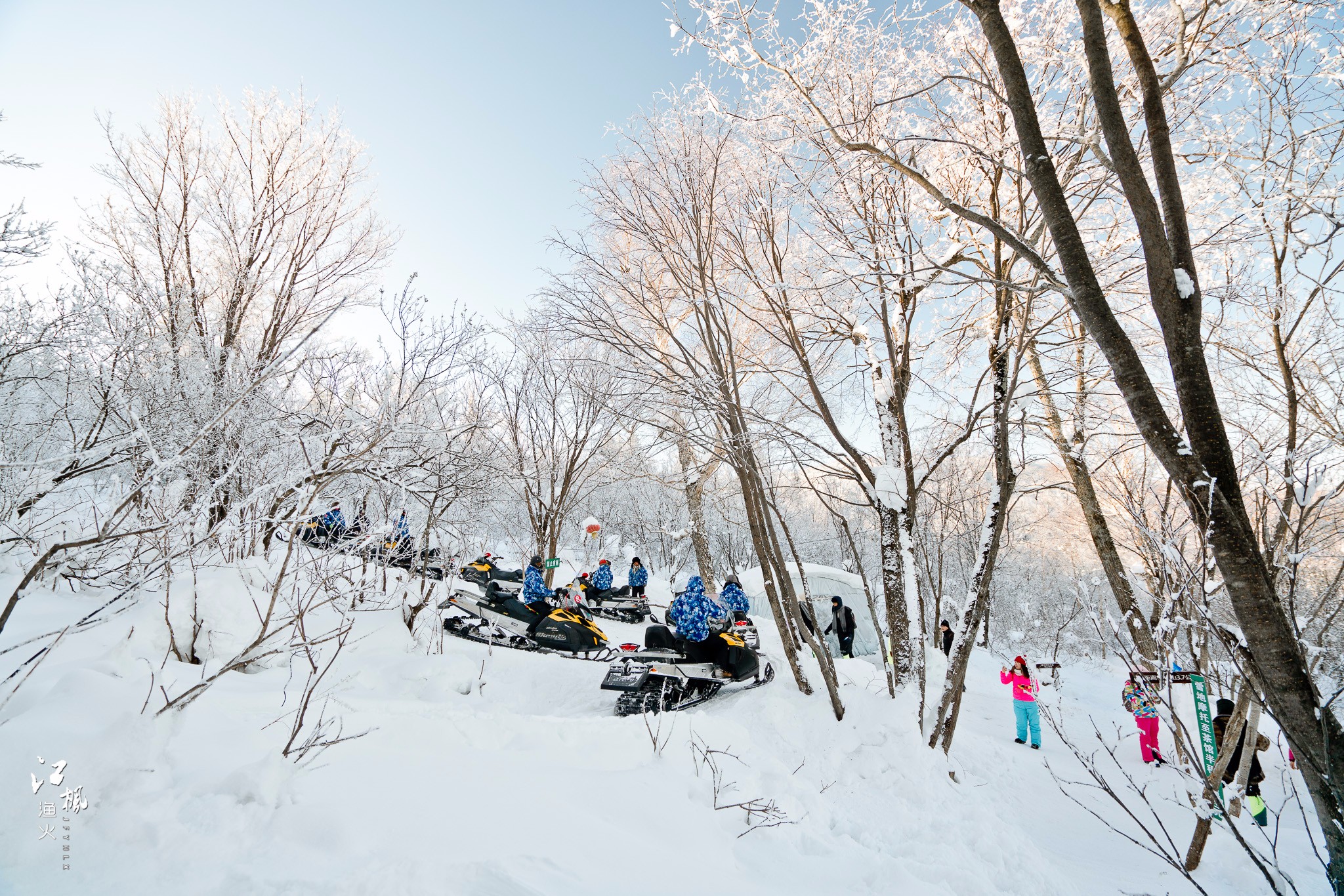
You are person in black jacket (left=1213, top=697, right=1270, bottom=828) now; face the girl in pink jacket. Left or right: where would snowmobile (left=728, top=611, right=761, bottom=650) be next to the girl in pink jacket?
left

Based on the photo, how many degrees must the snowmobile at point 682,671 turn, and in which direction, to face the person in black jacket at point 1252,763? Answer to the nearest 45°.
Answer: approximately 45° to its right

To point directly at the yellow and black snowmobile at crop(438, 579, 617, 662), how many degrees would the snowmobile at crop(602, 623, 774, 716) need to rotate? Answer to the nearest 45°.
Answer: approximately 90° to its left

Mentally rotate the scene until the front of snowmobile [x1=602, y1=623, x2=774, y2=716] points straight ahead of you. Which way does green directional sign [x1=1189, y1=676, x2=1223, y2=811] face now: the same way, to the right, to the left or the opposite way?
the opposite way

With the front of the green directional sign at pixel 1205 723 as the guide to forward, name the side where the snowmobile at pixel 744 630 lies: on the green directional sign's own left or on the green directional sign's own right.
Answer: on the green directional sign's own right

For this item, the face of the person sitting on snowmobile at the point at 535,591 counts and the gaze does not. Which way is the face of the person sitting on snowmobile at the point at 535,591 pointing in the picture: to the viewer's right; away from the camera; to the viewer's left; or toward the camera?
to the viewer's right

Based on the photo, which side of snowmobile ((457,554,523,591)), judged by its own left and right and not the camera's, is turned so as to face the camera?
left

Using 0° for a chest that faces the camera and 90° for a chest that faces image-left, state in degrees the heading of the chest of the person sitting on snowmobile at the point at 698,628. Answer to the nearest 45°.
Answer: approximately 225°
